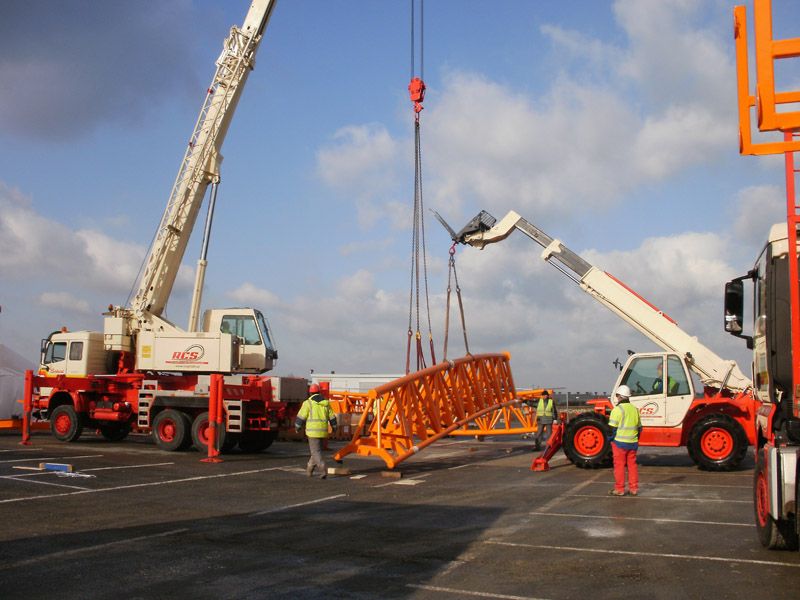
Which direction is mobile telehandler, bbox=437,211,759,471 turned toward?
to the viewer's left

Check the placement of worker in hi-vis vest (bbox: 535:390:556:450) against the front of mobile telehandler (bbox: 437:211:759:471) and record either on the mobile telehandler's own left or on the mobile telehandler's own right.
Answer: on the mobile telehandler's own right

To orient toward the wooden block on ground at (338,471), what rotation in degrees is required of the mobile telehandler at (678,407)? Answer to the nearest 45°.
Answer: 0° — it already faces it

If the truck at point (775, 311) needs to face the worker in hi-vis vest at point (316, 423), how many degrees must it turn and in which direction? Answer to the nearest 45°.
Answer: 0° — it already faces them

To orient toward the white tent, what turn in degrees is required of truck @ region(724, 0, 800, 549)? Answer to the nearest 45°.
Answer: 0° — it already faces it

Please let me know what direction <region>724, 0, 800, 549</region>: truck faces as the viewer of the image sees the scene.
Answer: facing away from the viewer and to the left of the viewer
